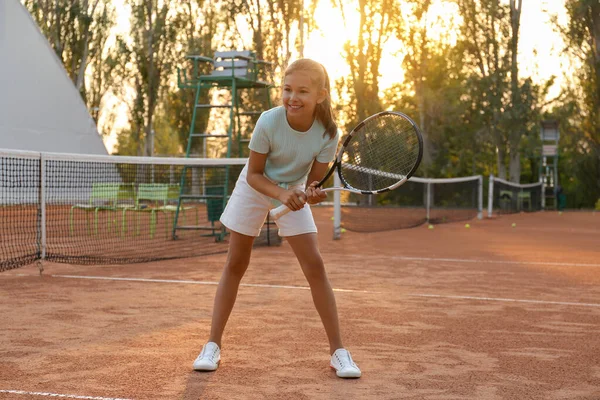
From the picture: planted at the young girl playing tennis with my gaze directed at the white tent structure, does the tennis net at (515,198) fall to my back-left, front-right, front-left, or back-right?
front-right

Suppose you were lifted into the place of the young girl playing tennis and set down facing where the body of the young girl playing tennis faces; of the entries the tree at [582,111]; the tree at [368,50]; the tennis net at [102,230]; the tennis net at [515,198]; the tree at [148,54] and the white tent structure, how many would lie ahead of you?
0

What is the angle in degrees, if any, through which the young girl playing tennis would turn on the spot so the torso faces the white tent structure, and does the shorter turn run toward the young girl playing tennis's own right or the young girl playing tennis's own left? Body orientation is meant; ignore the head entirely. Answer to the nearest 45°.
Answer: approximately 180°

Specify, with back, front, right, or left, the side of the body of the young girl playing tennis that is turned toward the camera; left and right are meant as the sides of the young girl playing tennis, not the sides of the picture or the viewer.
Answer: front

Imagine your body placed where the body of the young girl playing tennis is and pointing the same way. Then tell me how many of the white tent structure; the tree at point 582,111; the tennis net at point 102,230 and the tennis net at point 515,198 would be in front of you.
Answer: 0

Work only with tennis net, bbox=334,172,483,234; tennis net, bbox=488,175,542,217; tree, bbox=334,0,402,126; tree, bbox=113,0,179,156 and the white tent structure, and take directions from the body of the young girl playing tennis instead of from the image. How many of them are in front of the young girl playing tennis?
0

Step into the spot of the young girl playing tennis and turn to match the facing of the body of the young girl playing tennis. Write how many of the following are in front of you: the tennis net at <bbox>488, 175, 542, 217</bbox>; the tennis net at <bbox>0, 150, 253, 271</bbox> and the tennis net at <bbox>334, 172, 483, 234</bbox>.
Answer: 0

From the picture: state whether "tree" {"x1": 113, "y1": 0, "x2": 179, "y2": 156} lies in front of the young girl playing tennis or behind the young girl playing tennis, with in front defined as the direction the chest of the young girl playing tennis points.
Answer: behind

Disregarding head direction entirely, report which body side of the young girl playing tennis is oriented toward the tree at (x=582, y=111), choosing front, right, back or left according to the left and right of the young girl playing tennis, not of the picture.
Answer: back

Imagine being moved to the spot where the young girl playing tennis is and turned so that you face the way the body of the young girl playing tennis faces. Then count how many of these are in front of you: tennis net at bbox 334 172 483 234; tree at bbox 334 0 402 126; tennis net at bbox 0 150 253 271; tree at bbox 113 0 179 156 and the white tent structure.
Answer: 0

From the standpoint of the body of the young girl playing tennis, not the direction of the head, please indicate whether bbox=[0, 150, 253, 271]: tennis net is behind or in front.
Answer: behind

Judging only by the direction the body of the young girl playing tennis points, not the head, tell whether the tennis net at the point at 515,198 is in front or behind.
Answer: behind

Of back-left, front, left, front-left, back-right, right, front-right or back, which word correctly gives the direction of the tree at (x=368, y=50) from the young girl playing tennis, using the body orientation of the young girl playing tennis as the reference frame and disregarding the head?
back

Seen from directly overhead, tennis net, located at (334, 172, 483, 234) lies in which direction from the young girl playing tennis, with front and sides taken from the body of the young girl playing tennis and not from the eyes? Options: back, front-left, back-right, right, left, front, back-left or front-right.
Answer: back

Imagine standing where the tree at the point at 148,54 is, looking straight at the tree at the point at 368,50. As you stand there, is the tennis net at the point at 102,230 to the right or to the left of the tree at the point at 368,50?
right
